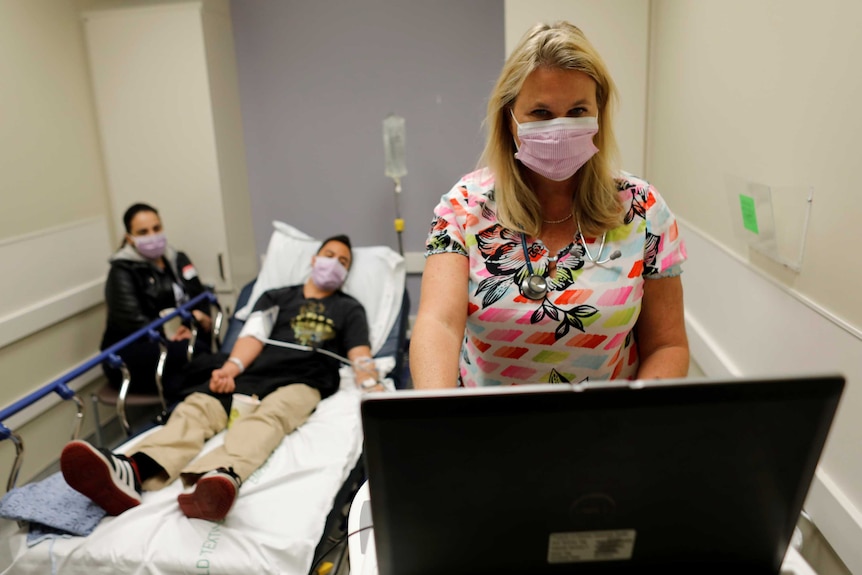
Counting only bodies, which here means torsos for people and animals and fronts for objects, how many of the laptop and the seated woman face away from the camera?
1

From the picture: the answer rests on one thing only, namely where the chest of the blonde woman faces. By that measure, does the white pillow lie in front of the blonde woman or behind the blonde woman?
behind

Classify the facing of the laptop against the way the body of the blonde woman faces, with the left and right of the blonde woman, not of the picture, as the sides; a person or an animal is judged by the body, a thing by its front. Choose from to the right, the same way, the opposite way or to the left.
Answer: the opposite way

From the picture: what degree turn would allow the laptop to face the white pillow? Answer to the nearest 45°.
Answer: approximately 45° to its left

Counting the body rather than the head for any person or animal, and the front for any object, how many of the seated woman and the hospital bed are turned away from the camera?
0

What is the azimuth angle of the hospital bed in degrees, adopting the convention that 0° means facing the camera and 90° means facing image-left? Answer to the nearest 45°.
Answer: approximately 45°

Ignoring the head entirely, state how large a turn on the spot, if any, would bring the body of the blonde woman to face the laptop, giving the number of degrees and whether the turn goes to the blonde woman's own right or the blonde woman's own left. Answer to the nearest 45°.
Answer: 0° — they already face it

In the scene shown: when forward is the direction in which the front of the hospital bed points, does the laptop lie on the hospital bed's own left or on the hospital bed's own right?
on the hospital bed's own left

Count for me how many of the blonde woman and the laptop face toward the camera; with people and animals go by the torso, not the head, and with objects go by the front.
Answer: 1

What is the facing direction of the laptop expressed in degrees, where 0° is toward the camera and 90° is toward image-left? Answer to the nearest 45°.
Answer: approximately 180°

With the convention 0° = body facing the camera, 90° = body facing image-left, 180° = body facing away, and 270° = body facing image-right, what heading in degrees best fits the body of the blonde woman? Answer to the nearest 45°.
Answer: approximately 0°

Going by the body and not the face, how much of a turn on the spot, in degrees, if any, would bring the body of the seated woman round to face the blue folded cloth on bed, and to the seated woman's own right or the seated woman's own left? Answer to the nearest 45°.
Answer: approximately 45° to the seated woman's own right

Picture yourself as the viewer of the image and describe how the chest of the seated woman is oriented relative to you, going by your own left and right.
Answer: facing the viewer and to the right of the viewer

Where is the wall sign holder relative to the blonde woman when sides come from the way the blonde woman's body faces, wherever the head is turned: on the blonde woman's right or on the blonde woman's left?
on the blonde woman's left

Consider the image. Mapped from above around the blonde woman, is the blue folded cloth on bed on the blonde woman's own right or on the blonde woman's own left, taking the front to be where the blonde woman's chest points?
on the blonde woman's own right
